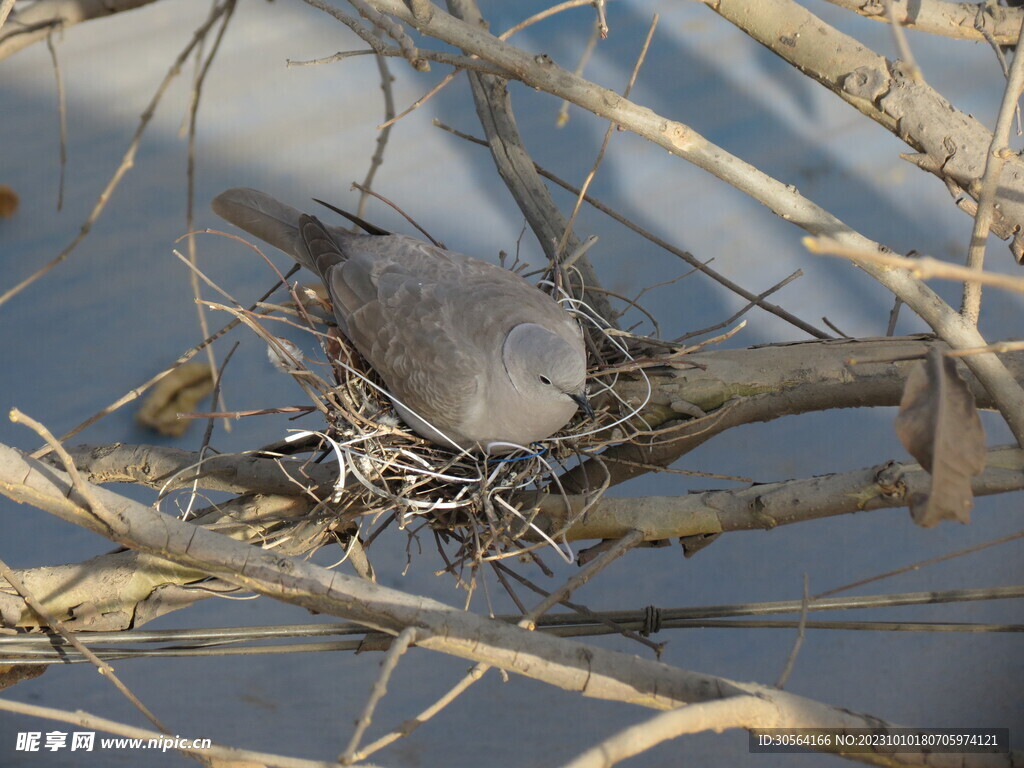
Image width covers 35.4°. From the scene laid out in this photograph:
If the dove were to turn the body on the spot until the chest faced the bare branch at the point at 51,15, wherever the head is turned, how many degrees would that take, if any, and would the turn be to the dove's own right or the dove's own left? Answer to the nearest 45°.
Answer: approximately 135° to the dove's own right

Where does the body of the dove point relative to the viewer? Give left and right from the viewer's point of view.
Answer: facing the viewer and to the right of the viewer
